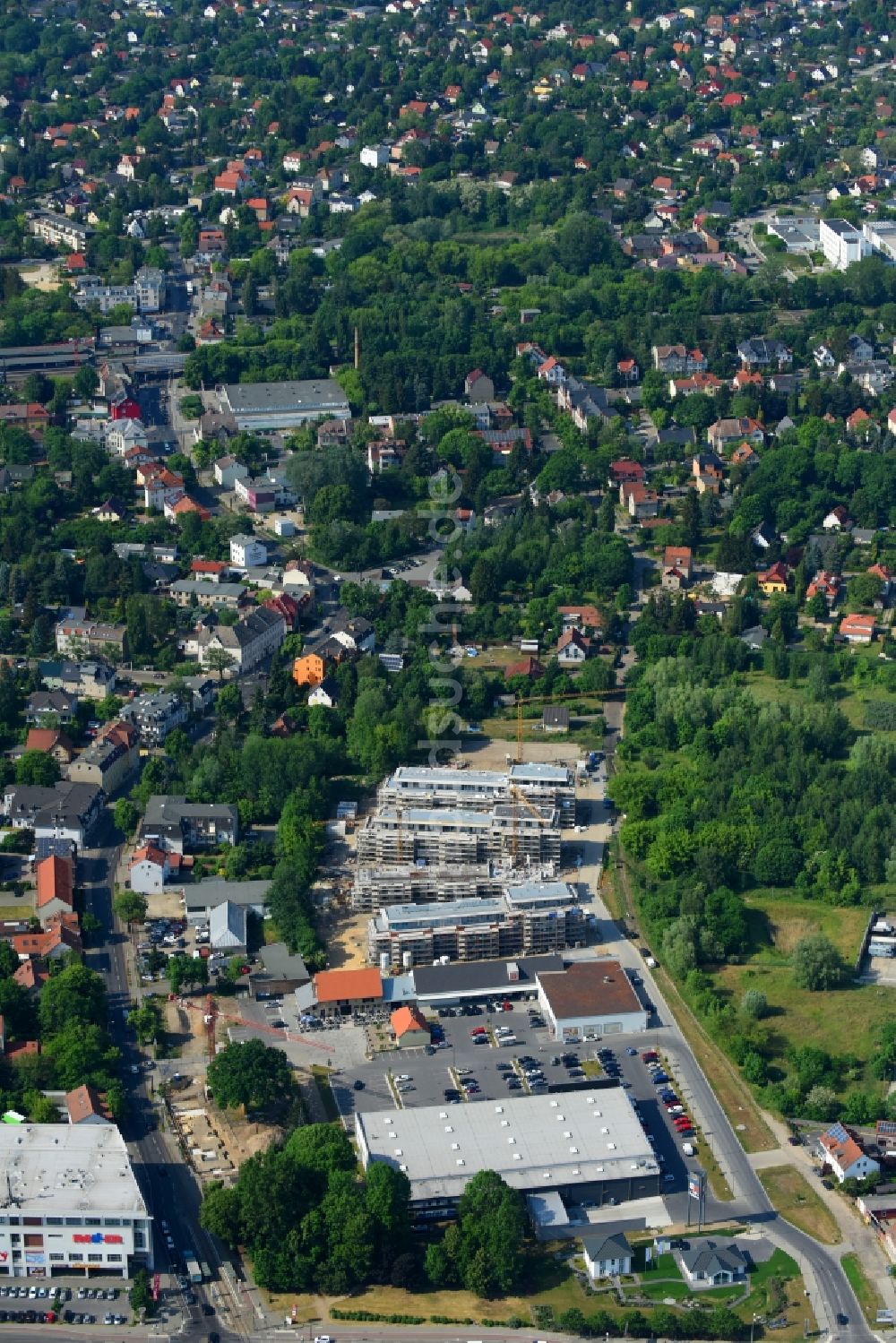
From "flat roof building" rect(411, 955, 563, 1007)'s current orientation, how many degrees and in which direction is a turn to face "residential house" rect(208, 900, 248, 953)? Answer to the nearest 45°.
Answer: approximately 90° to its right

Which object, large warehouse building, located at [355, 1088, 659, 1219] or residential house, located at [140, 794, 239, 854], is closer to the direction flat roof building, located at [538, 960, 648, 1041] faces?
the large warehouse building

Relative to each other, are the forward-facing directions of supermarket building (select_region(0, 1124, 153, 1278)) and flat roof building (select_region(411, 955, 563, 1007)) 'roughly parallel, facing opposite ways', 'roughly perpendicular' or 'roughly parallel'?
roughly parallel

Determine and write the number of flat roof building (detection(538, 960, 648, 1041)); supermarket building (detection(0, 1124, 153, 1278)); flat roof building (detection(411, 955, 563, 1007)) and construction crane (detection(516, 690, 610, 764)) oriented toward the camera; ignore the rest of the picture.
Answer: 3

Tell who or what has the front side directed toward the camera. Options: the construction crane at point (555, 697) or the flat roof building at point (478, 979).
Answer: the flat roof building

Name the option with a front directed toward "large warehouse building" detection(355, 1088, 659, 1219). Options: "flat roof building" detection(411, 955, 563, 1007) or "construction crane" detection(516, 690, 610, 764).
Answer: the flat roof building

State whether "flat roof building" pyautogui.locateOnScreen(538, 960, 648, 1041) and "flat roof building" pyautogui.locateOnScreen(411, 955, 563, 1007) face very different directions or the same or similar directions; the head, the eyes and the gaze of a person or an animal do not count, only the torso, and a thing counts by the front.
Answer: same or similar directions

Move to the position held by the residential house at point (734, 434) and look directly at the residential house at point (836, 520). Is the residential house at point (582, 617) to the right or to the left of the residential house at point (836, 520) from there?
right

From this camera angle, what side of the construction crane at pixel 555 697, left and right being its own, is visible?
right

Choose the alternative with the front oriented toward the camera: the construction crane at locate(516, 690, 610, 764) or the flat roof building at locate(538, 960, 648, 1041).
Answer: the flat roof building

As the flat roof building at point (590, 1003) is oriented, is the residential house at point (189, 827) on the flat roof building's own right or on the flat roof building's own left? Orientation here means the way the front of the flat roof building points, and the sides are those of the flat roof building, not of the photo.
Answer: on the flat roof building's own right

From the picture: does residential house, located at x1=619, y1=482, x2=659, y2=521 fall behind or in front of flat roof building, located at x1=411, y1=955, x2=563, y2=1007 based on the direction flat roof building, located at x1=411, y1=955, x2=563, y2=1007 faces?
behind

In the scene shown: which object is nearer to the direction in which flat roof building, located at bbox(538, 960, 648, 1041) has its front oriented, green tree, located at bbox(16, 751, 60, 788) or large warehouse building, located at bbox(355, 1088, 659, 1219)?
the large warehouse building

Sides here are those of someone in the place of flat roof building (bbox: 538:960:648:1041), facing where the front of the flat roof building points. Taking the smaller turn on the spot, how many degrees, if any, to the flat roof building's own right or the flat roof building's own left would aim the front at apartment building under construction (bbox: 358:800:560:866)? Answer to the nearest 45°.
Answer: approximately 135° to the flat roof building's own right

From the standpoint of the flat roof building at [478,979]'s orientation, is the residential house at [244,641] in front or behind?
behind

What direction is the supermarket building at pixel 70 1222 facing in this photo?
toward the camera

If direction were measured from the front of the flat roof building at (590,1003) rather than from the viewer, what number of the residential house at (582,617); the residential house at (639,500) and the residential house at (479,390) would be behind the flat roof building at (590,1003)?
3

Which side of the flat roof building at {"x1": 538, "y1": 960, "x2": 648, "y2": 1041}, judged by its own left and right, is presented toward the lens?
front

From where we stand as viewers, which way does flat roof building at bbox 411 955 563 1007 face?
facing the viewer

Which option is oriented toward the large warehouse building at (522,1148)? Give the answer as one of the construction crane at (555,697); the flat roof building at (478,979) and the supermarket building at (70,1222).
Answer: the flat roof building
